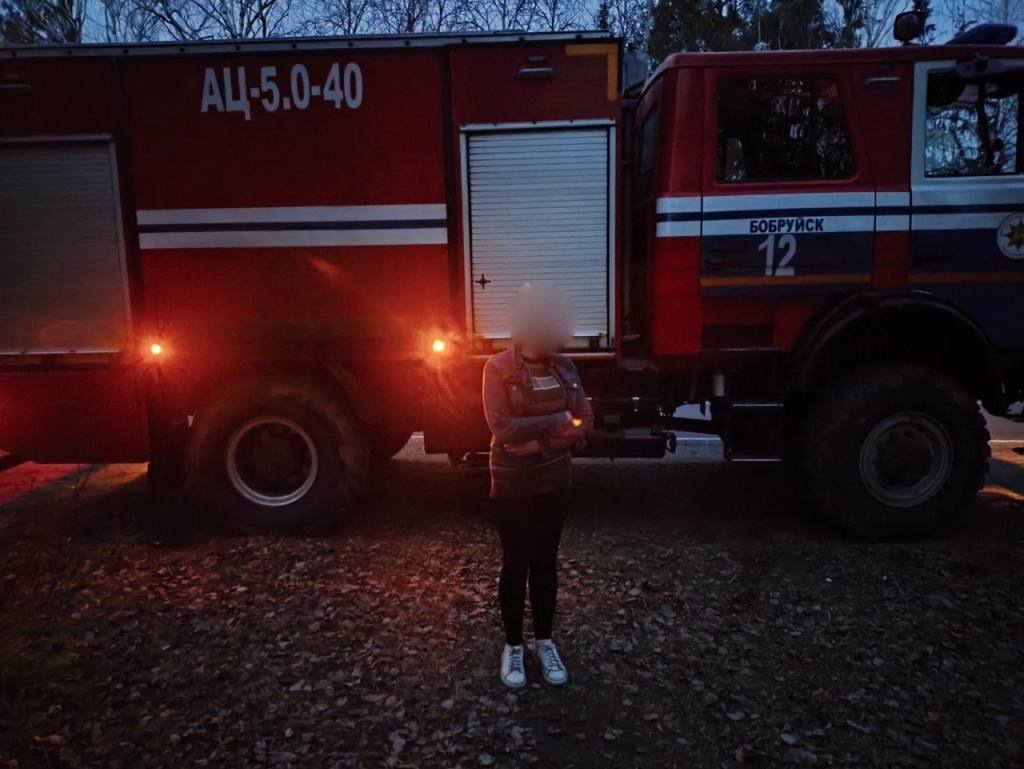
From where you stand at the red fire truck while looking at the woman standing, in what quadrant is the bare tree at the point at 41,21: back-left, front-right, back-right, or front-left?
back-right

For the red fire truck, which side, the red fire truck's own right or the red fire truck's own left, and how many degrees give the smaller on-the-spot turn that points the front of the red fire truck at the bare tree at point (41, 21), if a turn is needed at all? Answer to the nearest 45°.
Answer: approximately 135° to the red fire truck's own left

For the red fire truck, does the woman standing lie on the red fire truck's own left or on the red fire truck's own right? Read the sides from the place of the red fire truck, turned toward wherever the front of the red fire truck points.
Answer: on the red fire truck's own right

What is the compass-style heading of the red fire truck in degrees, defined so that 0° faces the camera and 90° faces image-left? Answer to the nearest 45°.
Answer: approximately 270°

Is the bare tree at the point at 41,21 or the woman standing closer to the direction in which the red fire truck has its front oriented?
the woman standing
